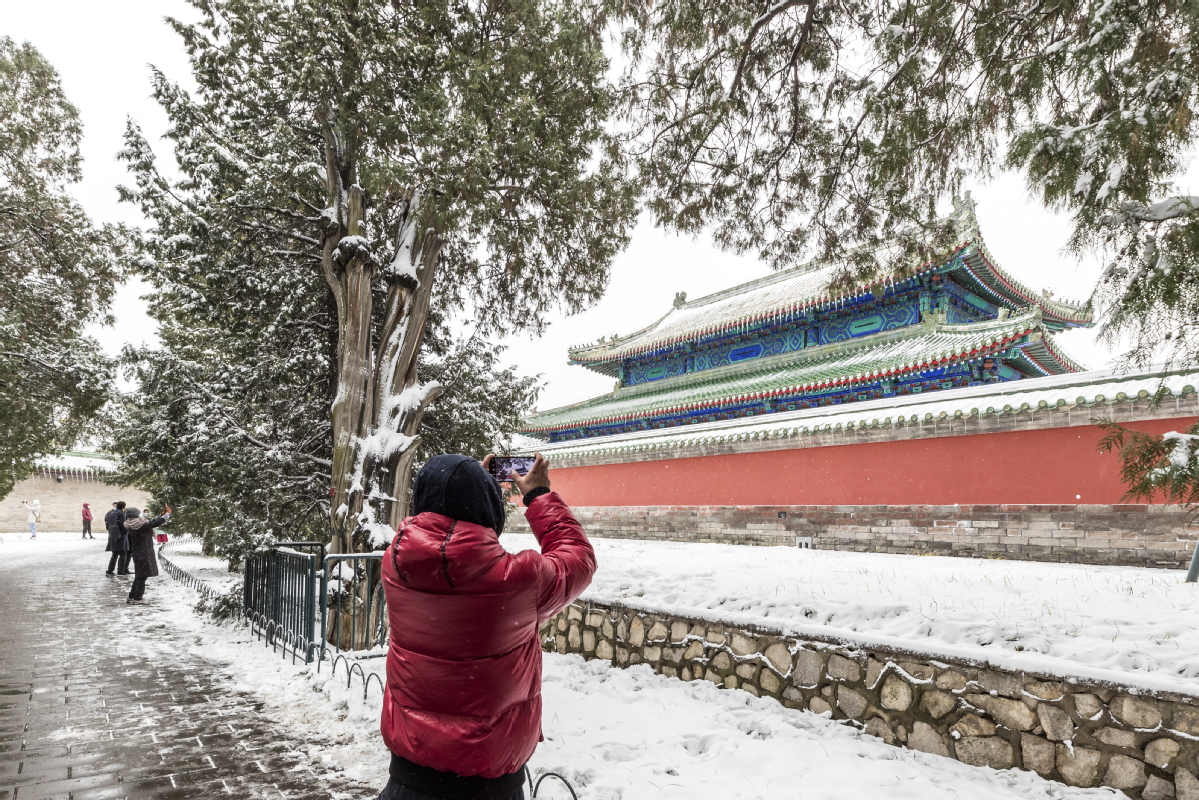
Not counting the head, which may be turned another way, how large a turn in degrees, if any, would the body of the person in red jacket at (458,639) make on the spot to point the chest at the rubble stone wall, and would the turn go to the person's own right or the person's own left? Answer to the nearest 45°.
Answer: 0° — they already face it

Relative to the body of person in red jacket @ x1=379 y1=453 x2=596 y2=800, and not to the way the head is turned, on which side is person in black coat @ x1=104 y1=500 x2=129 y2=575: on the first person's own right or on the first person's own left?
on the first person's own left

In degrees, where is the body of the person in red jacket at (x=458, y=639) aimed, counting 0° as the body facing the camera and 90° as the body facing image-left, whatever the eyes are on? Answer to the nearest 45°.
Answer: approximately 225°

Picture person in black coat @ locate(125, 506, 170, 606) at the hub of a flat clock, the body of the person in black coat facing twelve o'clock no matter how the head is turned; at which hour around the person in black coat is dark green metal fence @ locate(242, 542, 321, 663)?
The dark green metal fence is roughly at 4 o'clock from the person in black coat.

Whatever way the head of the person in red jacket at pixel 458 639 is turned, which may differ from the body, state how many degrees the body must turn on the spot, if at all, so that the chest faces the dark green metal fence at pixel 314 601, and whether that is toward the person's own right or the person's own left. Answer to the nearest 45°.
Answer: approximately 45° to the person's own left

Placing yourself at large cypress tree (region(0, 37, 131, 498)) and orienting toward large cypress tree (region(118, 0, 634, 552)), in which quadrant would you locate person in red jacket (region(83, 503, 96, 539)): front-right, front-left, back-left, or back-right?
back-left

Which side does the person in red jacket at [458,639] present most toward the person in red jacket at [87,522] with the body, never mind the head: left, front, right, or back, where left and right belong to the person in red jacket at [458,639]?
left

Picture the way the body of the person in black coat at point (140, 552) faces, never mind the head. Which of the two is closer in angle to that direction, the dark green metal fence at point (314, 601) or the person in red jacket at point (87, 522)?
the person in red jacket

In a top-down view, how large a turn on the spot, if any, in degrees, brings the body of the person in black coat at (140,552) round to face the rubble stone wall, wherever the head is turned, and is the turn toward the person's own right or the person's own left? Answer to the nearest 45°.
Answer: approximately 135° to the person's own right
